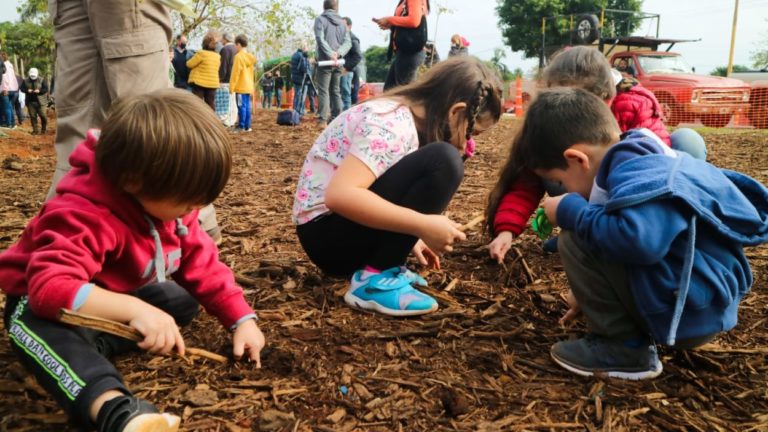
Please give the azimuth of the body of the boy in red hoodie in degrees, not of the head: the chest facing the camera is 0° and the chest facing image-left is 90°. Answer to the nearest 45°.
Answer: approximately 315°

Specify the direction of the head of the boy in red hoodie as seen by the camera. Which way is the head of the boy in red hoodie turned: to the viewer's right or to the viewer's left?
to the viewer's right

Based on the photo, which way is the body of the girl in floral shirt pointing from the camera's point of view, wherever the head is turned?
to the viewer's right

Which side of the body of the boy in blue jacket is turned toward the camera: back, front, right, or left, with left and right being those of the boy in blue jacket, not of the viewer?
left

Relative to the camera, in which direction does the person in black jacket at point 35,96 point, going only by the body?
toward the camera

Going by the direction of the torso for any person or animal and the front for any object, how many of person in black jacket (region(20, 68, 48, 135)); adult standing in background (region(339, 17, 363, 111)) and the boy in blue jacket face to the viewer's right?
0

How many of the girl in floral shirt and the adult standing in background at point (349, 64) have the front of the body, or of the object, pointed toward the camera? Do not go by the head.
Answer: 0

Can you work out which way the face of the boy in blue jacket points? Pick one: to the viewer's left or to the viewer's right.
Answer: to the viewer's left

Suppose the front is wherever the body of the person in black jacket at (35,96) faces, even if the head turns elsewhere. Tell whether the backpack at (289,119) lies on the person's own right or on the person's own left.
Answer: on the person's own left

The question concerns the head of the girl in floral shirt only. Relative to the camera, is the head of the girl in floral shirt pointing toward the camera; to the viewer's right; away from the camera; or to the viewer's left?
to the viewer's right

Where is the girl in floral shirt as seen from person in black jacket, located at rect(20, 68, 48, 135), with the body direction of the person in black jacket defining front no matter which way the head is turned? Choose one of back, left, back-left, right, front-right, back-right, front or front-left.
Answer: front

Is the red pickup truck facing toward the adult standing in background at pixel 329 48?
no
